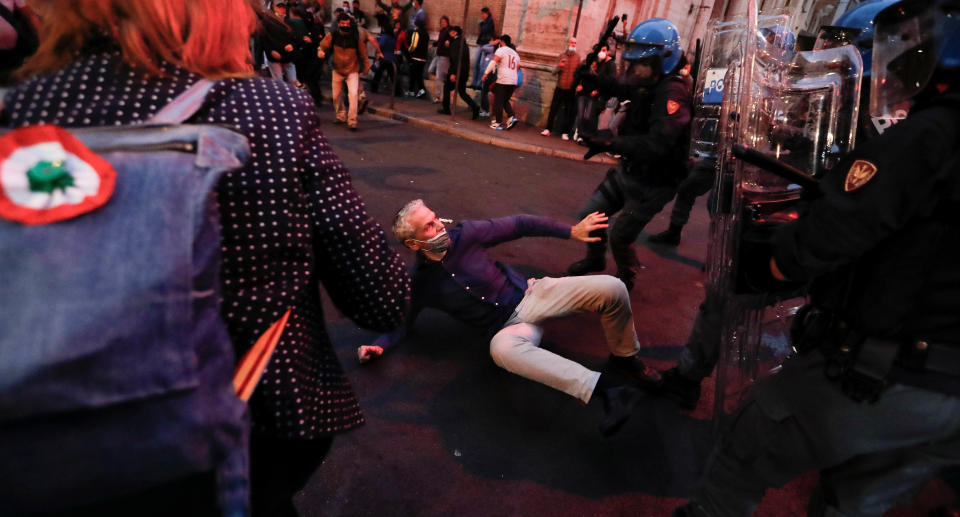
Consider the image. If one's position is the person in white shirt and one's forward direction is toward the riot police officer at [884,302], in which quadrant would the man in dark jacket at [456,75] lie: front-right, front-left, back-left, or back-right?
back-right

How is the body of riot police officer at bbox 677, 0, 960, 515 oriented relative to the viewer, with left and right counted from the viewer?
facing to the left of the viewer

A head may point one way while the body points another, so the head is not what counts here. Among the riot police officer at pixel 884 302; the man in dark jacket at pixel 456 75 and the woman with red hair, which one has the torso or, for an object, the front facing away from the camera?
the woman with red hair

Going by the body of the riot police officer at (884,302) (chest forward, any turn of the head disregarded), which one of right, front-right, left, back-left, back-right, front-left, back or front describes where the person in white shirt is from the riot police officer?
front-right

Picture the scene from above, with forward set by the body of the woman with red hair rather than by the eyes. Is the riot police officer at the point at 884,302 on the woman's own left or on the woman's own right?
on the woman's own right

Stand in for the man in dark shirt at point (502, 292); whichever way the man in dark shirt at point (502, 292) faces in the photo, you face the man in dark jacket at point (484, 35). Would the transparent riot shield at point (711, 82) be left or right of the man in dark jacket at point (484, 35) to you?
right

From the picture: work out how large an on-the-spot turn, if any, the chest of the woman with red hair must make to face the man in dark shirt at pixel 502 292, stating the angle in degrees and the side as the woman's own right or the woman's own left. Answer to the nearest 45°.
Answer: approximately 45° to the woman's own right

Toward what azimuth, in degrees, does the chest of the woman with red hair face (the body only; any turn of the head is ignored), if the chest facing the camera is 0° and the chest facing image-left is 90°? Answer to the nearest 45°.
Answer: approximately 180°

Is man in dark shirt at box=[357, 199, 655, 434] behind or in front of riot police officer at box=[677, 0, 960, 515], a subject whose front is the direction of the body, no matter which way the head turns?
in front

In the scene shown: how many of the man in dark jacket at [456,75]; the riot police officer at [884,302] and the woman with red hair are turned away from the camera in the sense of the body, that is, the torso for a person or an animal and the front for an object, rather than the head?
1
